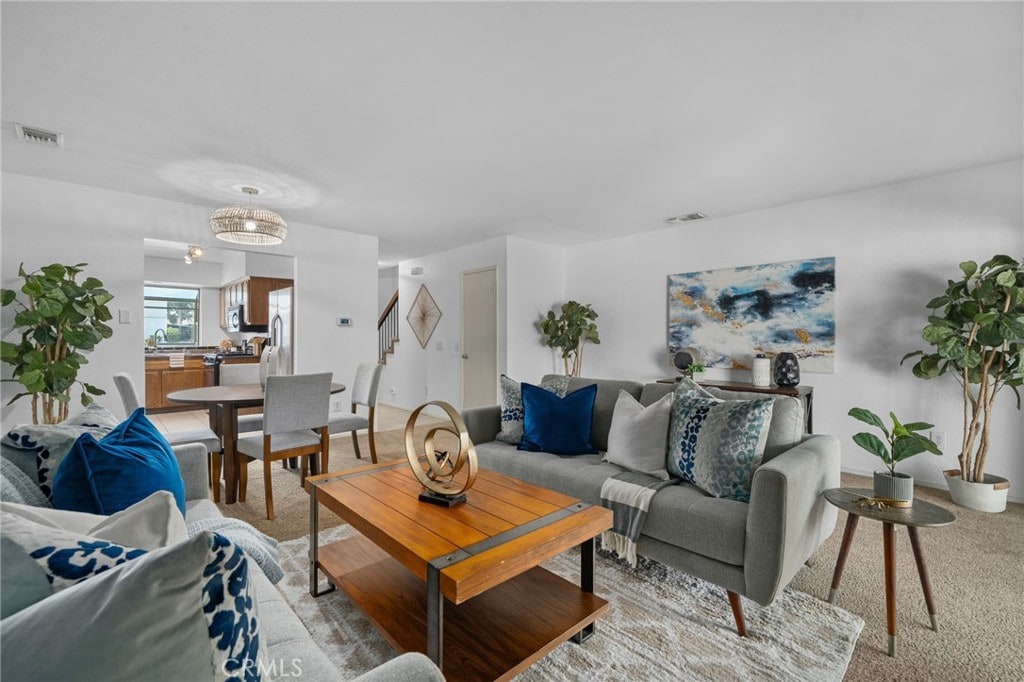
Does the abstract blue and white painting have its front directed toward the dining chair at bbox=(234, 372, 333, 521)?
yes

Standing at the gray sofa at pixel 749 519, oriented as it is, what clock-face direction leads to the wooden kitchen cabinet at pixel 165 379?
The wooden kitchen cabinet is roughly at 2 o'clock from the gray sofa.

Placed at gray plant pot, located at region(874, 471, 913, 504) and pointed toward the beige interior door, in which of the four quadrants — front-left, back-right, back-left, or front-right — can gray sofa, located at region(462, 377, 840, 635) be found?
front-left

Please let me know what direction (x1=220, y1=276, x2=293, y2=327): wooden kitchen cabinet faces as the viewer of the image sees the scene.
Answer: facing the viewer and to the left of the viewer

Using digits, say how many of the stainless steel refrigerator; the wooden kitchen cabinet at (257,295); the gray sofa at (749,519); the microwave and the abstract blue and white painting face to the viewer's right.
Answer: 0

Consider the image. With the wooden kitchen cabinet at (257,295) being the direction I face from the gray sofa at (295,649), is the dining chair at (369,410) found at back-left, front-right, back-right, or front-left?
front-right

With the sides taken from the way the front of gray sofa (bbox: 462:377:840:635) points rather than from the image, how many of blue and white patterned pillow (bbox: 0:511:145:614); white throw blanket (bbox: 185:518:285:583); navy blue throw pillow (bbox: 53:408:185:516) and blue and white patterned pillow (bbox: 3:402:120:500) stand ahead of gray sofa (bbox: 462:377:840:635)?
4

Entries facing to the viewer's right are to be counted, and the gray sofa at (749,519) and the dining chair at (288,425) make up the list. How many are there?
0

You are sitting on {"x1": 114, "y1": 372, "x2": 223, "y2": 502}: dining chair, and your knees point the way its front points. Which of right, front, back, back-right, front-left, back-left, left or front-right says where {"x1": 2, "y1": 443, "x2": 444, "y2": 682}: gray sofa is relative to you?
right

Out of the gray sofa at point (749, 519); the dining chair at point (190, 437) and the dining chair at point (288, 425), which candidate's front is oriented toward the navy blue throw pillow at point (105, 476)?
the gray sofa

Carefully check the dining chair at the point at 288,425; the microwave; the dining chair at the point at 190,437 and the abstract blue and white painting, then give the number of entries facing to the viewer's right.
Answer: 1

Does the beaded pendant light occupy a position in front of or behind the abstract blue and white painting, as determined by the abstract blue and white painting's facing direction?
in front
